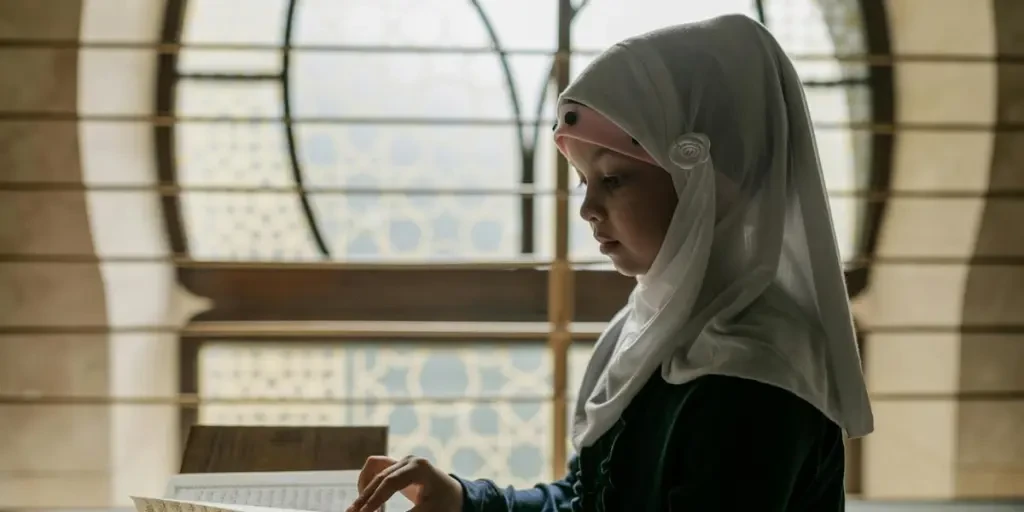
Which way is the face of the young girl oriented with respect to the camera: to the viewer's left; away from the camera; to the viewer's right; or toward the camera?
to the viewer's left

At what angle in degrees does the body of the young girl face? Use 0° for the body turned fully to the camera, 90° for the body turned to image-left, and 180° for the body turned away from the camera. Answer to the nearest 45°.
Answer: approximately 90°

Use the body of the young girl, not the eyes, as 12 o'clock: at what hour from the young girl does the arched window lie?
The arched window is roughly at 2 o'clock from the young girl.
